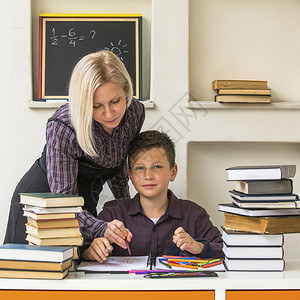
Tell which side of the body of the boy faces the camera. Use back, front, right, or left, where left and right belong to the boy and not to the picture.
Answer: front

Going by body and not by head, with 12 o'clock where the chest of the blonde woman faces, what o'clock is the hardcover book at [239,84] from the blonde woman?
The hardcover book is roughly at 9 o'clock from the blonde woman.

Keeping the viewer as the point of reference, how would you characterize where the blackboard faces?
facing the viewer

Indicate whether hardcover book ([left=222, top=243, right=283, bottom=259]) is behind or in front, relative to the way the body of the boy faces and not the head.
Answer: in front

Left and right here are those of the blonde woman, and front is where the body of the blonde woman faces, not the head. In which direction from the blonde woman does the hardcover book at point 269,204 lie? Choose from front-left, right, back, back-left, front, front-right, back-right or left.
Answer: front

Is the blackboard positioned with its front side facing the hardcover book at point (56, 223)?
yes

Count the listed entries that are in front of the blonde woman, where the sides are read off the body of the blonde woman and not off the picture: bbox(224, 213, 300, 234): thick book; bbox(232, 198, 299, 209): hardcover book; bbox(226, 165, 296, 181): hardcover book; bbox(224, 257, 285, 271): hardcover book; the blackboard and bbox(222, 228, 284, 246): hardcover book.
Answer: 5

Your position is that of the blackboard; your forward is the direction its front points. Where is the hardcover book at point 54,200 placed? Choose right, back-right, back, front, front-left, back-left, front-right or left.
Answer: front

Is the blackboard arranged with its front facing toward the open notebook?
yes

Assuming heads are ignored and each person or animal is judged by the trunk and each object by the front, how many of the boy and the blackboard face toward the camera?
2

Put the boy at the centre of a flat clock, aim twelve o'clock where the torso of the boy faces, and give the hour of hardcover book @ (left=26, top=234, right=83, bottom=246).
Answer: The hardcover book is roughly at 1 o'clock from the boy.

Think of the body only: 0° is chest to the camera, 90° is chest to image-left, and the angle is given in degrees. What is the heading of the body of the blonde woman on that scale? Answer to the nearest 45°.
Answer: approximately 315°

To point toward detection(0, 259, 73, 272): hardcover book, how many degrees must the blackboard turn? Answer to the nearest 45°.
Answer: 0° — it already faces it
